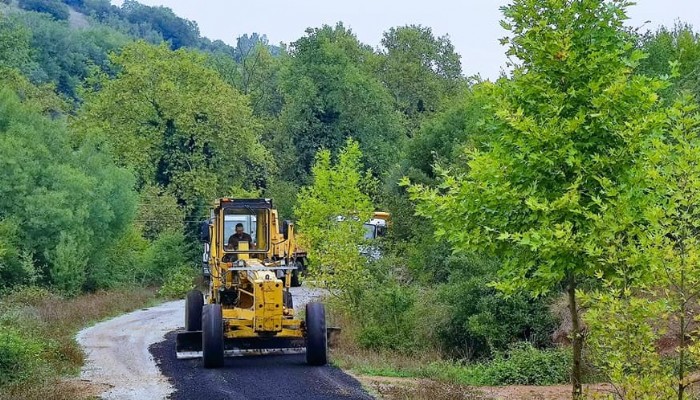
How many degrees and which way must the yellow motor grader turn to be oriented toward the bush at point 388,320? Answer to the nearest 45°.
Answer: approximately 135° to its left

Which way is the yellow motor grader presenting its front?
toward the camera

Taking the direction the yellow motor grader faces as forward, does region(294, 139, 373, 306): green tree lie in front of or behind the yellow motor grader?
behind

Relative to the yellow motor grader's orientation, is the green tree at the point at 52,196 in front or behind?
behind

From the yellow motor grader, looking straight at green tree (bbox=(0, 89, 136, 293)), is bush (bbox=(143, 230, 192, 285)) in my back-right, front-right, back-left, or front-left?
front-right

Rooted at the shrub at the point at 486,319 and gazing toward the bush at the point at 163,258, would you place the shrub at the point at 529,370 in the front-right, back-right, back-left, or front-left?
back-left

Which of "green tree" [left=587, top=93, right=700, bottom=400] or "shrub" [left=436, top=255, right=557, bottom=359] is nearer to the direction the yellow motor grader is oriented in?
the green tree

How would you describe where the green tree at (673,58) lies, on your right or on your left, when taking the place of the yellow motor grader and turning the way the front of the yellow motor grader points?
on your left
